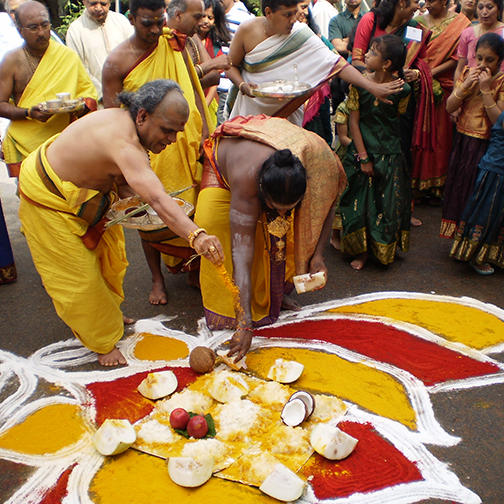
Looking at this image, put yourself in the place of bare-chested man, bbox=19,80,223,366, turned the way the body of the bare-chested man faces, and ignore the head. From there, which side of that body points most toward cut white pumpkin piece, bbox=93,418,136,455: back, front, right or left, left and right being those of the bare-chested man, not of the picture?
right

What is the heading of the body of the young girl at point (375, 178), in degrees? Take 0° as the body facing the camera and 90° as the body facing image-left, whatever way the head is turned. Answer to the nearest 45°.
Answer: approximately 45°

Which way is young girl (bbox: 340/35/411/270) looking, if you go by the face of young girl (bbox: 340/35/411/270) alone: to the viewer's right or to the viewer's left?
to the viewer's left

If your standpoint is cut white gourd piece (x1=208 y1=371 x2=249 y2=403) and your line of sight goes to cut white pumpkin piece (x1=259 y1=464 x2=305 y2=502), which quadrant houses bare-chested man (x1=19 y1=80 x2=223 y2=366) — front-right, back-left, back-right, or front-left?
back-right

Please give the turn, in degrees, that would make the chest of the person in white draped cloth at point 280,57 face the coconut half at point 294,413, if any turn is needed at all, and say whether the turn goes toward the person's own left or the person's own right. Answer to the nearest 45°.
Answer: approximately 45° to the person's own right

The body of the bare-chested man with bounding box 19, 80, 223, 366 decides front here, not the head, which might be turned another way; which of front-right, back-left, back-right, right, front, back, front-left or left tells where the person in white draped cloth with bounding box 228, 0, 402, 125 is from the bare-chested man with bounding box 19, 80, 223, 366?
front-left

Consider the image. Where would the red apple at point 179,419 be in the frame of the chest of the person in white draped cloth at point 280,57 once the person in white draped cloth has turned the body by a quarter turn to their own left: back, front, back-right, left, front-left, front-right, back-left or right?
back-right

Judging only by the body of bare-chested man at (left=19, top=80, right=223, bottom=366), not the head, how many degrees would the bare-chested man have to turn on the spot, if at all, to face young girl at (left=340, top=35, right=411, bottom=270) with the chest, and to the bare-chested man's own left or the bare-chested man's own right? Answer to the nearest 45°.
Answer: approximately 45° to the bare-chested man's own left

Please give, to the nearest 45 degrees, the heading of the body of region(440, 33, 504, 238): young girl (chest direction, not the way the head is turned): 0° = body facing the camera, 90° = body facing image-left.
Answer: approximately 45°

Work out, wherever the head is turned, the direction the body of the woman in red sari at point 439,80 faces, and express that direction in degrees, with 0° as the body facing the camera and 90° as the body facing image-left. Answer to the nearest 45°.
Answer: approximately 45°

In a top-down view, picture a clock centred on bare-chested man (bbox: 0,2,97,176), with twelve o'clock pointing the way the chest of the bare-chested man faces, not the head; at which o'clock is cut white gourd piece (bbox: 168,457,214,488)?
The cut white gourd piece is roughly at 1 o'clock from the bare-chested man.

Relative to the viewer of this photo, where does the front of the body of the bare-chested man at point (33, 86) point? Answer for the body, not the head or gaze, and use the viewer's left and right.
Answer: facing the viewer and to the right of the viewer

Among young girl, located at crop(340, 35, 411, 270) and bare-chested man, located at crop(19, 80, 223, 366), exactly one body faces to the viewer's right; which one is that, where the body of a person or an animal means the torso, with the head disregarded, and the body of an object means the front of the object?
the bare-chested man

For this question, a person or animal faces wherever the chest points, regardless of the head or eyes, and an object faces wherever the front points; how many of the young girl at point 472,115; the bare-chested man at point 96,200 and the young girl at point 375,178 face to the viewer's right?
1
